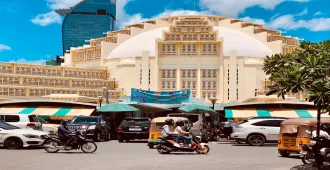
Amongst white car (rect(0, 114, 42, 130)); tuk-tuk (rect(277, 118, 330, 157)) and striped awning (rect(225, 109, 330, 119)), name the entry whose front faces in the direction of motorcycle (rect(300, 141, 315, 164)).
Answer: the striped awning

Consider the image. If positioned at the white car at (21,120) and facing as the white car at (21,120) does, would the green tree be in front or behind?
behind

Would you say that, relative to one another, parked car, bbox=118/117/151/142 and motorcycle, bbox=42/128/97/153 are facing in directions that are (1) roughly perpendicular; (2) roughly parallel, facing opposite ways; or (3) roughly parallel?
roughly perpendicular

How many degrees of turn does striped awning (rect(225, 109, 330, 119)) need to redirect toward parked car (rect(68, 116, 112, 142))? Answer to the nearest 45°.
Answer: approximately 45° to its right

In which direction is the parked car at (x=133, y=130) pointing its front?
away from the camera

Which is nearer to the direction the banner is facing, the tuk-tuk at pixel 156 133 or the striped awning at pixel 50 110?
the tuk-tuk

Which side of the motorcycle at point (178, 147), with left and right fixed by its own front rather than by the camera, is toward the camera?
right

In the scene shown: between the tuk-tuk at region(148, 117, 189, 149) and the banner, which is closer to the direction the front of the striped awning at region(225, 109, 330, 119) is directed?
the tuk-tuk

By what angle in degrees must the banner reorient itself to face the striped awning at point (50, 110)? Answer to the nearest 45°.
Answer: approximately 45° to its right
